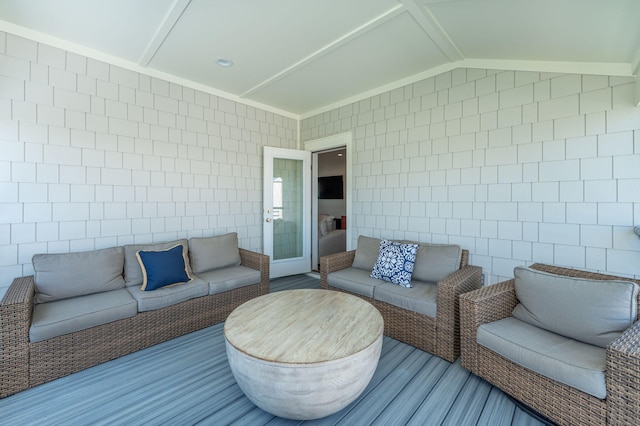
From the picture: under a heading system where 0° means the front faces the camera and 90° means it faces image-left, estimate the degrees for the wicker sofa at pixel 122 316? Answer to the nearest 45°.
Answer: approximately 315°

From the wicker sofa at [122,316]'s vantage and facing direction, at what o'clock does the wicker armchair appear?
The wicker armchair is roughly at 12 o'clock from the wicker sofa.

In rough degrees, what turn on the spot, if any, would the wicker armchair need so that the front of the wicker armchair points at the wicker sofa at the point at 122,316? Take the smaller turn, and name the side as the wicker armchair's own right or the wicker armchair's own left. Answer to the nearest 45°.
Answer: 0° — it already faces it

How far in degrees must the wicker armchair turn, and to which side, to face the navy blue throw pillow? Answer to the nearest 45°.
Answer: approximately 45° to its right

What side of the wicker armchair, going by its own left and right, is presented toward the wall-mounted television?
right

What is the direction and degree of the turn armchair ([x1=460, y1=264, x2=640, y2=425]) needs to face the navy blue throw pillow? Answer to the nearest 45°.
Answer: approximately 45° to its right

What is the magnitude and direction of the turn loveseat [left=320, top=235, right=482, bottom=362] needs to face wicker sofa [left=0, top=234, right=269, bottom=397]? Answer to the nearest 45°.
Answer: approximately 45° to its right

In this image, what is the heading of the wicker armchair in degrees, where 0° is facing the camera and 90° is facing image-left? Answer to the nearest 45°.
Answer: approximately 45°

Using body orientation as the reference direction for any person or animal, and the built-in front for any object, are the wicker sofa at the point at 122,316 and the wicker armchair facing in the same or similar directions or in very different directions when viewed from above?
very different directions

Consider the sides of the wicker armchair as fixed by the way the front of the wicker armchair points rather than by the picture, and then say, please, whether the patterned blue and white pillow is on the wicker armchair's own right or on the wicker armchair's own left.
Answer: on the wicker armchair's own right

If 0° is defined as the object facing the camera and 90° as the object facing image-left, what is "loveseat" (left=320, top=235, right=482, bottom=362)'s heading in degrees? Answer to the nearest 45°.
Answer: approximately 45°

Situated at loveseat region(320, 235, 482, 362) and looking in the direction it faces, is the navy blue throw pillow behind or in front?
in front

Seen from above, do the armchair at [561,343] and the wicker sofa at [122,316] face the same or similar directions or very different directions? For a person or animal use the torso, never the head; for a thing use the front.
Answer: very different directions

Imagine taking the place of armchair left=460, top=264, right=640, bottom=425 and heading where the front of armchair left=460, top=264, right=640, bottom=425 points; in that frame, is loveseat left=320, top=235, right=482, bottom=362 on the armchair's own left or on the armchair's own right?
on the armchair's own right
